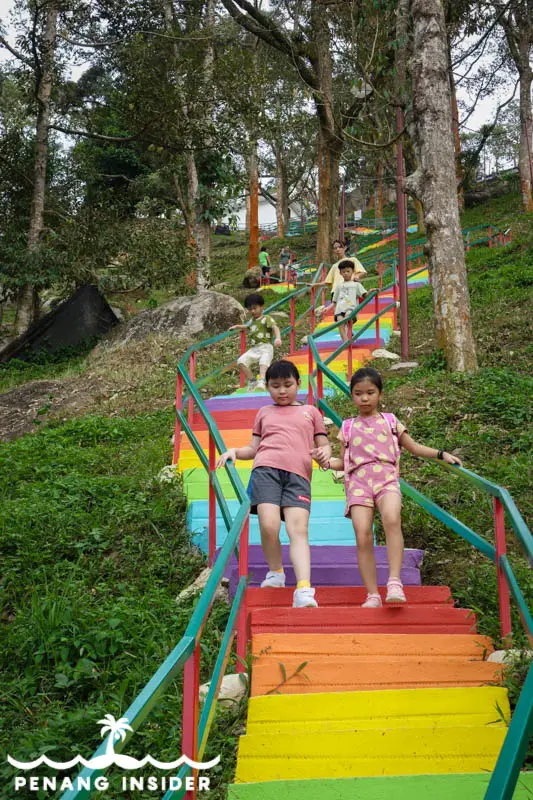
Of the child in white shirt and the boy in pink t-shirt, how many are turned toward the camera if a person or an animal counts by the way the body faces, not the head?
2

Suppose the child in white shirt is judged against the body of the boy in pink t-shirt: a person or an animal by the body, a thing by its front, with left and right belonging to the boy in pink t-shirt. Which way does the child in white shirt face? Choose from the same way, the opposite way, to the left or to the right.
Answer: the same way

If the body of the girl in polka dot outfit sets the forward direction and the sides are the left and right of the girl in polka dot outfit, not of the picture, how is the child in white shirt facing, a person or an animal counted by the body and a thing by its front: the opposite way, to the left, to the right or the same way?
the same way

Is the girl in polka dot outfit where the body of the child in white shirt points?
yes

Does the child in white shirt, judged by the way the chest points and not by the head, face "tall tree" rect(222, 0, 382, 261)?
no

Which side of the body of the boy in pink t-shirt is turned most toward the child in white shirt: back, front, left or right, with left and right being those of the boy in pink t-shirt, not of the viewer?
back

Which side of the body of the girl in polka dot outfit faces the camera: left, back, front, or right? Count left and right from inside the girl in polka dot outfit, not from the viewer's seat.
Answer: front

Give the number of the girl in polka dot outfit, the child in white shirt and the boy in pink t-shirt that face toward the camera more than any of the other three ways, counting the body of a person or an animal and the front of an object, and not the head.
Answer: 3

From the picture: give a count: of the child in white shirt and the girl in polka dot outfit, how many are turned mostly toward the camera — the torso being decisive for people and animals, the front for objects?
2

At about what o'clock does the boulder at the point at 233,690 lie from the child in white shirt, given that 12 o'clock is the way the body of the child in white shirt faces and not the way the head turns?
The boulder is roughly at 12 o'clock from the child in white shirt.

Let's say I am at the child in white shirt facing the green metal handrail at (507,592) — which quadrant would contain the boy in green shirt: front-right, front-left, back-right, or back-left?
front-right

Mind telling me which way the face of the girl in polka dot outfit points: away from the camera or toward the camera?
toward the camera
